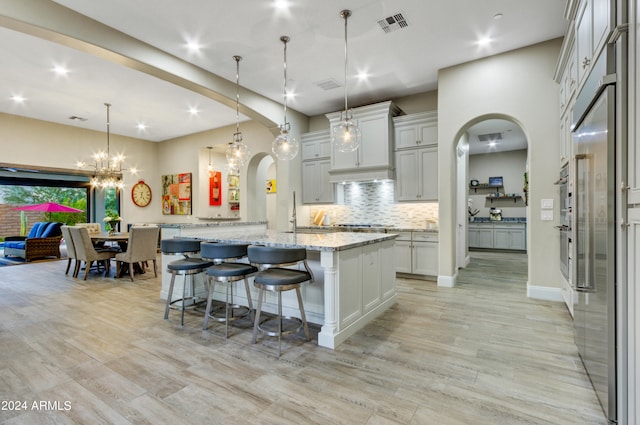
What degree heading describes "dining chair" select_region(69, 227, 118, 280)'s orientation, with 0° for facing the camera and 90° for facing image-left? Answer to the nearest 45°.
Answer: approximately 225°

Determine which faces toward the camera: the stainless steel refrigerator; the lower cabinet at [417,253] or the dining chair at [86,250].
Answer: the lower cabinet

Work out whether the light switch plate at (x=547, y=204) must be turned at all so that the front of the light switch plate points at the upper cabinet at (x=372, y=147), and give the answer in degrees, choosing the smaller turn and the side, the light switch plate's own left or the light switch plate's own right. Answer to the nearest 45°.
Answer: approximately 90° to the light switch plate's own right

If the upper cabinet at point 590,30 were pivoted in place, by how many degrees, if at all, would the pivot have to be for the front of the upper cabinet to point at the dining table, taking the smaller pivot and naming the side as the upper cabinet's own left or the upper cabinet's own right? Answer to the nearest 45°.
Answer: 0° — it already faces it

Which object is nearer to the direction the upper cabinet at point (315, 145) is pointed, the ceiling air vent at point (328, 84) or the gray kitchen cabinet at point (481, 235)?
the ceiling air vent

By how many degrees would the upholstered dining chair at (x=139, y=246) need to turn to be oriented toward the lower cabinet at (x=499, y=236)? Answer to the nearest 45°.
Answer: approximately 135° to its right

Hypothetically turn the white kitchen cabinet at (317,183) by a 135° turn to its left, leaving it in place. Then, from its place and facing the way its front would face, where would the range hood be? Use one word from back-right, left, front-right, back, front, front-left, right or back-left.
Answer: right

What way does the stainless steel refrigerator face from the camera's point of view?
to the viewer's left

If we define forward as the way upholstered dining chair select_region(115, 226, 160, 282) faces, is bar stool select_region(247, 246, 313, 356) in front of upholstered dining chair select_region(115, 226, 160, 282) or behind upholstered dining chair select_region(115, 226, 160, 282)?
behind

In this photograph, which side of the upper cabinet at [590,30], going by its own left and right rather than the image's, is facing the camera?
left

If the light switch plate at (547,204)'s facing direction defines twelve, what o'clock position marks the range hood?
The range hood is roughly at 3 o'clock from the light switch plate.

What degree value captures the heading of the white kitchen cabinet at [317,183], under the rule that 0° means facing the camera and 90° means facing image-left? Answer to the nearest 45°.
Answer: approximately 0°
